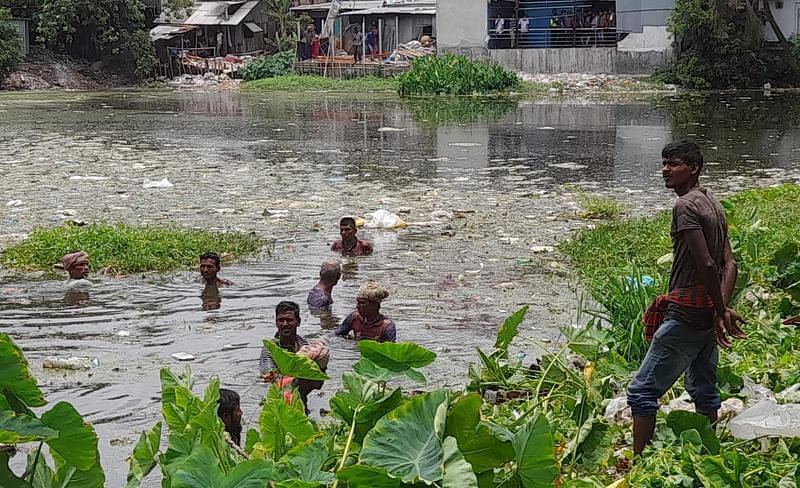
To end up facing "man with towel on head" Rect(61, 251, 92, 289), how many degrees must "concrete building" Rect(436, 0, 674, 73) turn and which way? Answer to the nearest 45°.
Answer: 0° — it already faces them

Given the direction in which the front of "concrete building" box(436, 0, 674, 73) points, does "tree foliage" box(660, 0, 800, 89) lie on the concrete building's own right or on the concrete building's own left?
on the concrete building's own left

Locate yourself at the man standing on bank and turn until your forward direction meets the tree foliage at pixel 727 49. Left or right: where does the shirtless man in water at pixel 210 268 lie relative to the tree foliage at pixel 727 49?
left

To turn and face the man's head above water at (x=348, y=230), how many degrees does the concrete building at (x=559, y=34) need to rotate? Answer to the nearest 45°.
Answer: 0° — it already faces them

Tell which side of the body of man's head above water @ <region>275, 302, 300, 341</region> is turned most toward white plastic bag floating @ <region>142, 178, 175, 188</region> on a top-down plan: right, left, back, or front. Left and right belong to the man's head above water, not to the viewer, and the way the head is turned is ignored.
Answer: back

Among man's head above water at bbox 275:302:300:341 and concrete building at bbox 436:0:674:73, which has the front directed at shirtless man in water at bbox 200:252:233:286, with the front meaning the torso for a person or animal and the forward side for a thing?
the concrete building

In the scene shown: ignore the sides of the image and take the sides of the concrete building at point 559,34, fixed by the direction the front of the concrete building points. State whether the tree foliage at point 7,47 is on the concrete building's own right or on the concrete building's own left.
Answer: on the concrete building's own right

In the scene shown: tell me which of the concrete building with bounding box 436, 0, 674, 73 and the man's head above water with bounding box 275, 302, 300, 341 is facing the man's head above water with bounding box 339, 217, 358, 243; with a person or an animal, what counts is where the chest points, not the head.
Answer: the concrete building

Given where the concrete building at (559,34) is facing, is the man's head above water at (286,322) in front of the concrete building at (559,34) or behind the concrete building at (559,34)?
in front
